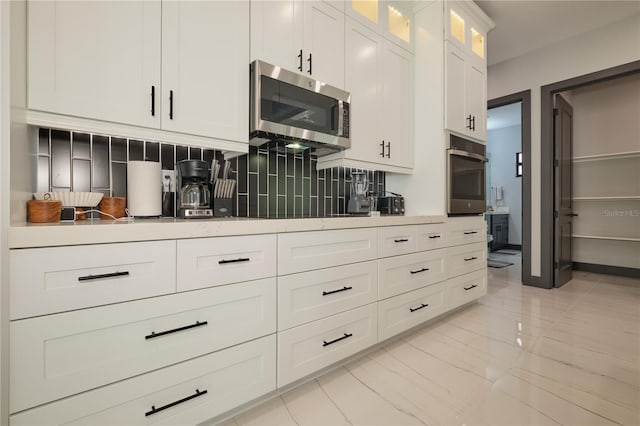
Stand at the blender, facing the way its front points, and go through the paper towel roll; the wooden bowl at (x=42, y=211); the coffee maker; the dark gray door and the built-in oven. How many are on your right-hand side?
3

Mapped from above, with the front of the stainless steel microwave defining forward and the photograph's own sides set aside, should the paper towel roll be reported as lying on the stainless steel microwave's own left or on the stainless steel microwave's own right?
on the stainless steel microwave's own right

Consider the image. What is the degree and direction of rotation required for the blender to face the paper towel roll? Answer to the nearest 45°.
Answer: approximately 90° to its right

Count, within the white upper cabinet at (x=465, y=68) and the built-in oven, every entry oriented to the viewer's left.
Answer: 0

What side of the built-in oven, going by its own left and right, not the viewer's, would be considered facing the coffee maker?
right

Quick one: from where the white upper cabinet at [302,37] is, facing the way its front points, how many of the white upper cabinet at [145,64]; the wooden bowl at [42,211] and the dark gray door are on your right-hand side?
2

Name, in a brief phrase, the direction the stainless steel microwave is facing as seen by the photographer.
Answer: facing the viewer and to the right of the viewer

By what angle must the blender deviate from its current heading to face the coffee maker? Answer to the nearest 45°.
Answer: approximately 90° to its right

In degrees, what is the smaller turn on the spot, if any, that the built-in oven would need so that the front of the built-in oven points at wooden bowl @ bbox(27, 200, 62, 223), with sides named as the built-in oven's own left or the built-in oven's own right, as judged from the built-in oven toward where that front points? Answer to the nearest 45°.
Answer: approximately 90° to the built-in oven's own right

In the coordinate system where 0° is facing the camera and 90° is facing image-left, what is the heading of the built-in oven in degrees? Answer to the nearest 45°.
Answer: approximately 315°

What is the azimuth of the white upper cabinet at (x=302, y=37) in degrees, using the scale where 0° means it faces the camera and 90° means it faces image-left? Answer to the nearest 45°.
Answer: approximately 315°

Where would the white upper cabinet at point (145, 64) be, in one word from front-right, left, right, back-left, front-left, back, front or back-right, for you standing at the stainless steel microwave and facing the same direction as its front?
right

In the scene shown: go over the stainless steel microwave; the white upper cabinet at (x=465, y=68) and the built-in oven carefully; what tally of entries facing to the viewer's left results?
0

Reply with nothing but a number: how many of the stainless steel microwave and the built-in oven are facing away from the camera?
0
